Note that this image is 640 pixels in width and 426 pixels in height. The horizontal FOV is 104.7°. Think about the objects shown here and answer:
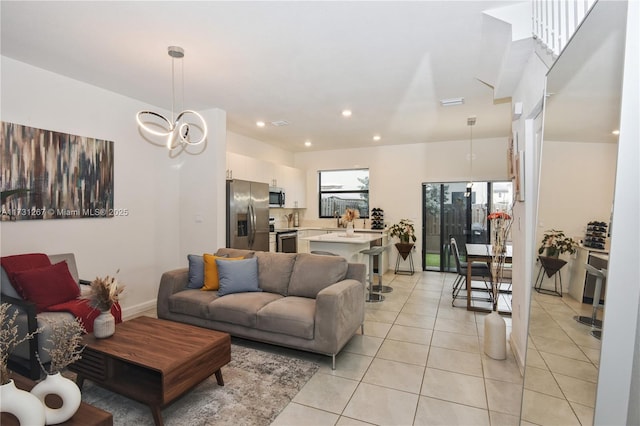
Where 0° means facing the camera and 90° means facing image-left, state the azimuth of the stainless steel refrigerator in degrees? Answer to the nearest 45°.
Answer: approximately 315°

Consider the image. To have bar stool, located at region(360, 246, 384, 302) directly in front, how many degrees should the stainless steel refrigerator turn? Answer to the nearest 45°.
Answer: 0° — it already faces it

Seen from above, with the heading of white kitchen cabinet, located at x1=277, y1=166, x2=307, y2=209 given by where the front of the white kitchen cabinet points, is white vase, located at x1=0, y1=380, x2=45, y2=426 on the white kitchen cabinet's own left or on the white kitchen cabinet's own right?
on the white kitchen cabinet's own right

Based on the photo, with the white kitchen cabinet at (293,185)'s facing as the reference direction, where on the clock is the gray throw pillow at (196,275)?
The gray throw pillow is roughly at 2 o'clock from the white kitchen cabinet.

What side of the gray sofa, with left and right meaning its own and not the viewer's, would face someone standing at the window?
back

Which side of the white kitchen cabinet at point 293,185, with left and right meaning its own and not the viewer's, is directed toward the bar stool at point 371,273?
front

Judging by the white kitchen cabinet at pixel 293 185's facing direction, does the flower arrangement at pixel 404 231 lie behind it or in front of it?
in front

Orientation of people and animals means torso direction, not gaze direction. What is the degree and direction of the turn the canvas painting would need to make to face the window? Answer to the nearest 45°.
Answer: approximately 45° to its left

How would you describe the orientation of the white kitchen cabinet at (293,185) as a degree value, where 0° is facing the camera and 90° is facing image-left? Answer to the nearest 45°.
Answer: approximately 315°

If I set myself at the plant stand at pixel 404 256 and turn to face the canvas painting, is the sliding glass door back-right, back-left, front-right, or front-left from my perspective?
back-left

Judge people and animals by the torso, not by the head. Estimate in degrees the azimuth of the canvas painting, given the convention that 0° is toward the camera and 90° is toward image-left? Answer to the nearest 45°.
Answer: approximately 315°

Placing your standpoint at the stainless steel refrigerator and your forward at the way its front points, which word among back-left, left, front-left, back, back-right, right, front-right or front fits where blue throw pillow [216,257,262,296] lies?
front-right
